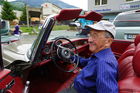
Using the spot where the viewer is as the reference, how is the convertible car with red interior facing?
facing away from the viewer and to the left of the viewer

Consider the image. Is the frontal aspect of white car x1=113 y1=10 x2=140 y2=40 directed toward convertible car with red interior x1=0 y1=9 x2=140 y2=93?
no

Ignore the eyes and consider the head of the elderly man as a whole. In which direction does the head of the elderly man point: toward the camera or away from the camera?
toward the camera

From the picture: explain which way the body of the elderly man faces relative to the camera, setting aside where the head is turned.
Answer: to the viewer's left

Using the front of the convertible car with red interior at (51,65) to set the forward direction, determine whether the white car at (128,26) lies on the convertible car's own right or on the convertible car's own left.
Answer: on the convertible car's own right
